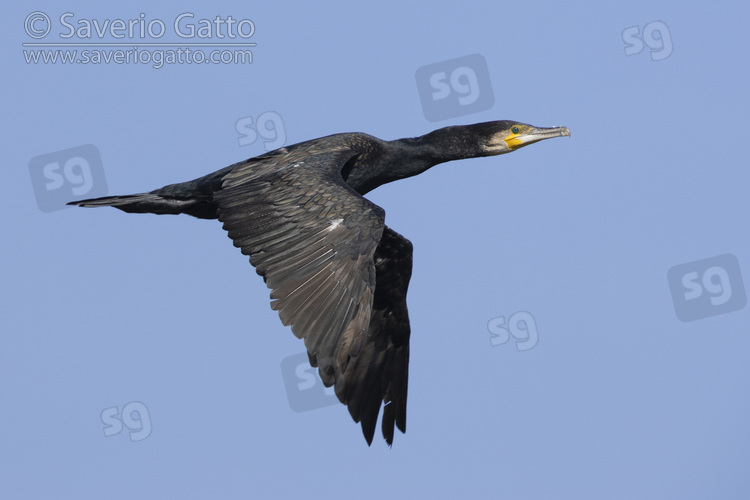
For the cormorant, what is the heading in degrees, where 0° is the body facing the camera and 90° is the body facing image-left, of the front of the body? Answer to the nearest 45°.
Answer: approximately 270°
